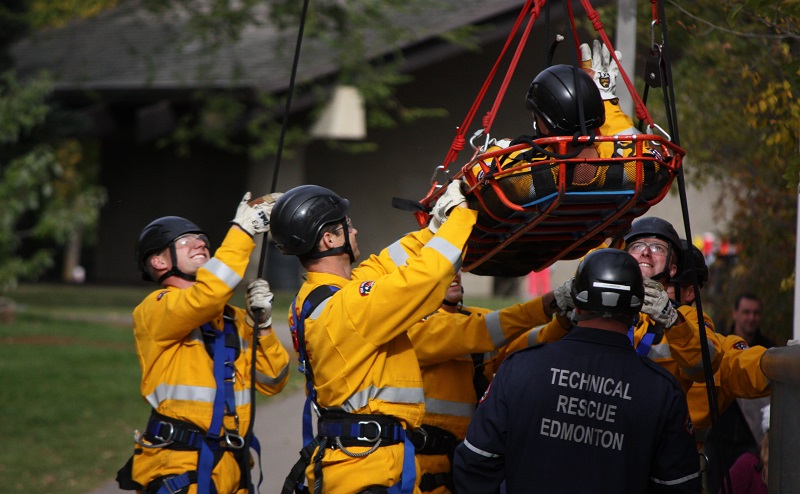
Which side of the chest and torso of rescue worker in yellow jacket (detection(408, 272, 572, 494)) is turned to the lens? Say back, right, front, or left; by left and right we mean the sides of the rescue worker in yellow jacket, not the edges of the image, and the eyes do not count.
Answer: right

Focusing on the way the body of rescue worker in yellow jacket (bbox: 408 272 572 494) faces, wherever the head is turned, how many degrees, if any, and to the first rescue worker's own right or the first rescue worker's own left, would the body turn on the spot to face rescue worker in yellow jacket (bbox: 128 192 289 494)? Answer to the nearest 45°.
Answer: approximately 180°

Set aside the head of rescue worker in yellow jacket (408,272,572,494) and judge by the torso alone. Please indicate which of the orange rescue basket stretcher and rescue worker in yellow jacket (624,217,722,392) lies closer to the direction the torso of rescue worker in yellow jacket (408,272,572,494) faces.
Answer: the orange rescue basket stretcher

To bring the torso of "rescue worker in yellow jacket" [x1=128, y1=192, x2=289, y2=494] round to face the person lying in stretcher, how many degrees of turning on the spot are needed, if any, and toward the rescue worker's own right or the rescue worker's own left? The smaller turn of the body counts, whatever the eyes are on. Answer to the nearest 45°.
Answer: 0° — they already face them

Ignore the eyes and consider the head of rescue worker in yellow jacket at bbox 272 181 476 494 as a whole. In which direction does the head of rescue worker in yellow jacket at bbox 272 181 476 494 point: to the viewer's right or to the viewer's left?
to the viewer's right

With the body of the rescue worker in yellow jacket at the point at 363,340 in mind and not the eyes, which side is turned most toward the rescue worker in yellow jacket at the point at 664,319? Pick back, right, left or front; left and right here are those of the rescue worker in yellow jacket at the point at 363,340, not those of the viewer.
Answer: front

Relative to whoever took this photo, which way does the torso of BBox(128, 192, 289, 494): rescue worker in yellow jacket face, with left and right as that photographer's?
facing the viewer and to the right of the viewer

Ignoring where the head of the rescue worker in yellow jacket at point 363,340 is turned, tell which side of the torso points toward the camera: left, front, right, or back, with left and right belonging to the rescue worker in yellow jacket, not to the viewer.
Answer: right

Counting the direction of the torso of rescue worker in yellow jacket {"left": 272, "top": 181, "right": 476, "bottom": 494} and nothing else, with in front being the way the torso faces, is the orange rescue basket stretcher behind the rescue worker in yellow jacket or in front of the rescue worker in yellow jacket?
in front

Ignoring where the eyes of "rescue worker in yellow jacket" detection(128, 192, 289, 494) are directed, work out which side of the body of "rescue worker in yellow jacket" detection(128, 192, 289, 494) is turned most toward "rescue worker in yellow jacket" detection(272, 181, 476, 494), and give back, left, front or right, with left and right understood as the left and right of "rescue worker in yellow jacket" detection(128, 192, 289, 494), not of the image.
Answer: front

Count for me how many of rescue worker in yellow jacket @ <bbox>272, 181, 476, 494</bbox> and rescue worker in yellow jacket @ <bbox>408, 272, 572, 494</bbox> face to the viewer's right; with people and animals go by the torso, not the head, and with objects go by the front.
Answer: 2

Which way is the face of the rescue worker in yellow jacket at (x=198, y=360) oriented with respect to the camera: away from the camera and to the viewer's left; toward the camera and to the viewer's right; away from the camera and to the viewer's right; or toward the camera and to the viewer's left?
toward the camera and to the viewer's right
